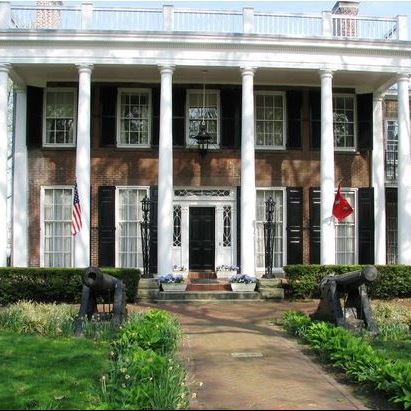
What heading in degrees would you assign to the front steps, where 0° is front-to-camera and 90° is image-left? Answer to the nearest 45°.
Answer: approximately 0°

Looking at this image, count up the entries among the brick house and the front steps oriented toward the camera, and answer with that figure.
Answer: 2

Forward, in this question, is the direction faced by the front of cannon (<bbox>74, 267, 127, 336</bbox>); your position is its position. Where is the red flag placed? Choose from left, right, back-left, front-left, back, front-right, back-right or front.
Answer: back

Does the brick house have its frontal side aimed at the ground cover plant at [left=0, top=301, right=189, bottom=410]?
yes

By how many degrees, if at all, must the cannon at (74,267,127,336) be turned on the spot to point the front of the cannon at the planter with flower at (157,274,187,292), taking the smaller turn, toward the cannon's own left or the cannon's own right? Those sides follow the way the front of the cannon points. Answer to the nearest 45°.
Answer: approximately 135° to the cannon's own right

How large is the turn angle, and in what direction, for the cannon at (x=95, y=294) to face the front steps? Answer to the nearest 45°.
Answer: approximately 180°

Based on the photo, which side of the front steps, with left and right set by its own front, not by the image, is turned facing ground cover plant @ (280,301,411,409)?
front

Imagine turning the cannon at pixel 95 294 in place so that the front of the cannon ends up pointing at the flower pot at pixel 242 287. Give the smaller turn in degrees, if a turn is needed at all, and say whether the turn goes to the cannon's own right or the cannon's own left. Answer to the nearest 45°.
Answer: approximately 180°

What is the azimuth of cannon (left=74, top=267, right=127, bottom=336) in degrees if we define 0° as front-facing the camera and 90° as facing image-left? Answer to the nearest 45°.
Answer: approximately 45°

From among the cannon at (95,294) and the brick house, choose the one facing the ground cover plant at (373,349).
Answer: the brick house

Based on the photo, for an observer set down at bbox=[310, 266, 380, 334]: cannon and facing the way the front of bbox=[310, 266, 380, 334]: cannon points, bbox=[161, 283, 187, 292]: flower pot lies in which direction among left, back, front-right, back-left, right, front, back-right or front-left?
back

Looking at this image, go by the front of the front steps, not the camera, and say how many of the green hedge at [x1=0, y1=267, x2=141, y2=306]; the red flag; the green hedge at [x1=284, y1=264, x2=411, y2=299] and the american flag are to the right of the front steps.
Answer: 2
